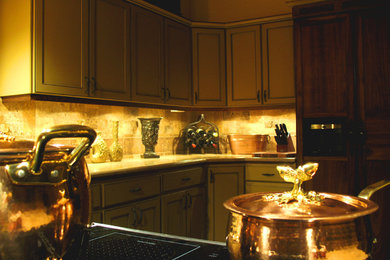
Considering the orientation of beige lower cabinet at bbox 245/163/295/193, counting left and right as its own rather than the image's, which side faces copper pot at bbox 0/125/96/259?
front

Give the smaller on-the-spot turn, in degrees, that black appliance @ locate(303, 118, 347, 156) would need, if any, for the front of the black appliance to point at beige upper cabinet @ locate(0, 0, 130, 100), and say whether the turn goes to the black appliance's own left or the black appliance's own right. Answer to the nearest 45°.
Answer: approximately 45° to the black appliance's own right

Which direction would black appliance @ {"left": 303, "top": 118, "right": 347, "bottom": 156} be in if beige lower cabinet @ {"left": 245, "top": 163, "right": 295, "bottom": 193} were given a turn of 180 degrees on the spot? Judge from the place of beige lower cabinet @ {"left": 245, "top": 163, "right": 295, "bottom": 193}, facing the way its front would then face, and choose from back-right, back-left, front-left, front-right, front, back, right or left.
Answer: right

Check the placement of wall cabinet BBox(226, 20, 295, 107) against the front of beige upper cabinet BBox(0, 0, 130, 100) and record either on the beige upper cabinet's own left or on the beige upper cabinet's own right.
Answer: on the beige upper cabinet's own left

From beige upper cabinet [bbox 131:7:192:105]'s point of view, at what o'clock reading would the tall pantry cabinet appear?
The tall pantry cabinet is roughly at 11 o'clock from the beige upper cabinet.

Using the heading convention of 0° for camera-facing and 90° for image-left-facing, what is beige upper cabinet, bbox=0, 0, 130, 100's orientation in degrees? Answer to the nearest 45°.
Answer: approximately 315°

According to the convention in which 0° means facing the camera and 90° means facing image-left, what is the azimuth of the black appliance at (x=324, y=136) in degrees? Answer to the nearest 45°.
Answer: approximately 0°

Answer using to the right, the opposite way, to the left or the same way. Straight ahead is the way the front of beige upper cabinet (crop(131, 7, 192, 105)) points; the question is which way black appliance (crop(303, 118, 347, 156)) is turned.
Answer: to the right

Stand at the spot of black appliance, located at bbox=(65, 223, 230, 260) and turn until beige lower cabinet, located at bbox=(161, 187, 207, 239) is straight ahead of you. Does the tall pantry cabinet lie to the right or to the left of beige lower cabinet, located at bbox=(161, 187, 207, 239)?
right

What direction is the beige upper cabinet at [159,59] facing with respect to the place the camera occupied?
facing the viewer and to the right of the viewer

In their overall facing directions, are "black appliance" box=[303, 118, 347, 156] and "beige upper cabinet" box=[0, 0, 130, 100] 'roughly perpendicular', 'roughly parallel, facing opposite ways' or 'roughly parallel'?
roughly perpendicular

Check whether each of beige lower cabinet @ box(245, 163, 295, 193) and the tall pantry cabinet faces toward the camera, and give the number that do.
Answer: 2
